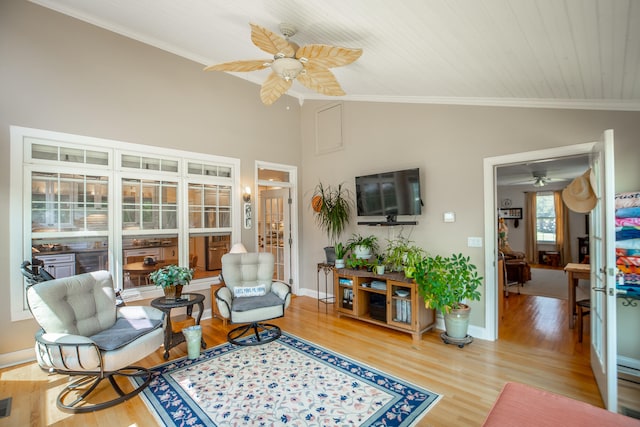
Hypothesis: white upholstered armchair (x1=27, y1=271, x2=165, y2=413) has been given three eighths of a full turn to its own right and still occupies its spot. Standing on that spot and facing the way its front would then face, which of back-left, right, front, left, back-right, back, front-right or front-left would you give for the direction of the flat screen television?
back

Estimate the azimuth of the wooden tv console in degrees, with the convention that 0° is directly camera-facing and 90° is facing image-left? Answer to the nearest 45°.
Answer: approximately 45°

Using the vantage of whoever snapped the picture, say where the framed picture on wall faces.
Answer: facing the viewer

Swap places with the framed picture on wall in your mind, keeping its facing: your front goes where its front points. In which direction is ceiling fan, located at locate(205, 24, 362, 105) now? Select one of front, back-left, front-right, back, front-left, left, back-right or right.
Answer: front

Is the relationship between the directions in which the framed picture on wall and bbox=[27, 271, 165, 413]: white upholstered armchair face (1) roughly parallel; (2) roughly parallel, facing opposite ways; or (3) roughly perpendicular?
roughly perpendicular

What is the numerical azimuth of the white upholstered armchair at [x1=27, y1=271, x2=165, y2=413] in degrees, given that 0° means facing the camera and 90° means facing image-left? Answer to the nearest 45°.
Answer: approximately 315°

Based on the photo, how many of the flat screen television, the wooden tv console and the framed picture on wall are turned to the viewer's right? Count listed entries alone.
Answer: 0

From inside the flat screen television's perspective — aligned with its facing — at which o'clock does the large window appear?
The large window is roughly at 1 o'clock from the flat screen television.

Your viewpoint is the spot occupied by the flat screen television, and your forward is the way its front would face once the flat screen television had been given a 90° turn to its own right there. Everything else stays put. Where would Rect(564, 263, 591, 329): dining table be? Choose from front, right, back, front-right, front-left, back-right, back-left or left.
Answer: back-right

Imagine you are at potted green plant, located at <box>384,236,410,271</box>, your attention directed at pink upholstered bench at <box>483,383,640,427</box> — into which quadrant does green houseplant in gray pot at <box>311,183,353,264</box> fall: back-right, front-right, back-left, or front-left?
back-right

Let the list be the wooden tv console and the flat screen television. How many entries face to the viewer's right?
0

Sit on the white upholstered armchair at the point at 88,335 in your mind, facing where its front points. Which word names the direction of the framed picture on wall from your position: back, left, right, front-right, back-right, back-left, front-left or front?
front-left

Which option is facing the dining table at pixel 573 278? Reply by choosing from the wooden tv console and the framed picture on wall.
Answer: the framed picture on wall

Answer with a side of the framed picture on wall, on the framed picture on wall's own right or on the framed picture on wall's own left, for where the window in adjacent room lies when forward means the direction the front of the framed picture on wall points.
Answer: on the framed picture on wall's own left

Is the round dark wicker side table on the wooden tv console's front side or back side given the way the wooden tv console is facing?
on the front side

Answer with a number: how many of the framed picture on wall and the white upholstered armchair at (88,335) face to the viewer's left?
0

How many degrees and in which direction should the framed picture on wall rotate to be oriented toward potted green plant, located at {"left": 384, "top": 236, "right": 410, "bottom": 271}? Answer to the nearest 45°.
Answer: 0° — it already faces it

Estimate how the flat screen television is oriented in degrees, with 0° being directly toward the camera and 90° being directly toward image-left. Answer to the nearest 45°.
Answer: approximately 45°

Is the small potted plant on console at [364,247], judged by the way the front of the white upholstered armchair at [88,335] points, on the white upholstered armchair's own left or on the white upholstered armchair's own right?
on the white upholstered armchair's own left

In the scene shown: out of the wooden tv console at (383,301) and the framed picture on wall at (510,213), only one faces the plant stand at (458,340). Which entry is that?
the framed picture on wall
